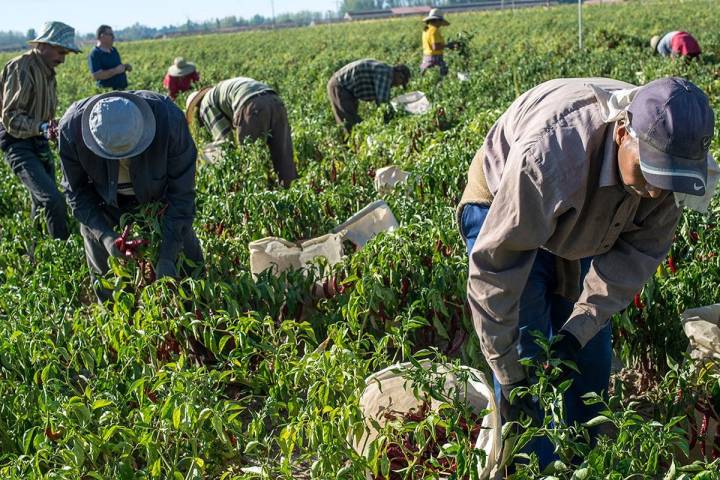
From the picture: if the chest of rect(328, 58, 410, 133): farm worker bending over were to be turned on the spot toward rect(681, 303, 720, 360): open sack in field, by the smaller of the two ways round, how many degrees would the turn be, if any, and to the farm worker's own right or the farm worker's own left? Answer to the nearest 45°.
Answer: approximately 90° to the farm worker's own right

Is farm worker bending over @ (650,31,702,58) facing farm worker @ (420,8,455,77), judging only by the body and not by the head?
yes

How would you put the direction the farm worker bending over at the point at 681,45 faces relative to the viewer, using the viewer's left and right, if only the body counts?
facing to the left of the viewer

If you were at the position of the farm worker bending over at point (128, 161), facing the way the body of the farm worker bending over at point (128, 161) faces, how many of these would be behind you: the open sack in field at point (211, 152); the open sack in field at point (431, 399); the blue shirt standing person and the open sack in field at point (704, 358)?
2

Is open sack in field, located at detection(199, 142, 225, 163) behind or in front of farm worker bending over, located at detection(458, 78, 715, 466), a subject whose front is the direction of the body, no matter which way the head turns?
behind

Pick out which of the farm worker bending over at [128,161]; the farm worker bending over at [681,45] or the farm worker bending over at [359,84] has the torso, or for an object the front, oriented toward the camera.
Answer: the farm worker bending over at [128,161]

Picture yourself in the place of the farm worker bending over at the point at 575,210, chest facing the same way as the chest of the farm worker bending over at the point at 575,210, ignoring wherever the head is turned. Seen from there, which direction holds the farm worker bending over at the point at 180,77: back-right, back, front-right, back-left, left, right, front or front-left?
back

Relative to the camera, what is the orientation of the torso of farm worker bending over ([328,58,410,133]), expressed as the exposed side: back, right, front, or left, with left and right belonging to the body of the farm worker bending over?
right

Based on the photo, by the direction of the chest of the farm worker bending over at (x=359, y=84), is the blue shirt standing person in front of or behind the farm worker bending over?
behind

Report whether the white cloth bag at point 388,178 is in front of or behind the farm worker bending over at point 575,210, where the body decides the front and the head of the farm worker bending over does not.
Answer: behind

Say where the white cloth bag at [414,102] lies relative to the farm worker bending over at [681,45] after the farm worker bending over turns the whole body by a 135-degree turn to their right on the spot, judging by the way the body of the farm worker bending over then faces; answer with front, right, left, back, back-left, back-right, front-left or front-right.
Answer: back

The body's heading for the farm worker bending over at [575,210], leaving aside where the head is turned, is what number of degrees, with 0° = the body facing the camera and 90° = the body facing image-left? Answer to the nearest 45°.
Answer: approximately 315°

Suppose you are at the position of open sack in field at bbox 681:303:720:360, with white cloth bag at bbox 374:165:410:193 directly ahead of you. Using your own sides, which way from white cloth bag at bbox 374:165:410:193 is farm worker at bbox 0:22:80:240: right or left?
left
